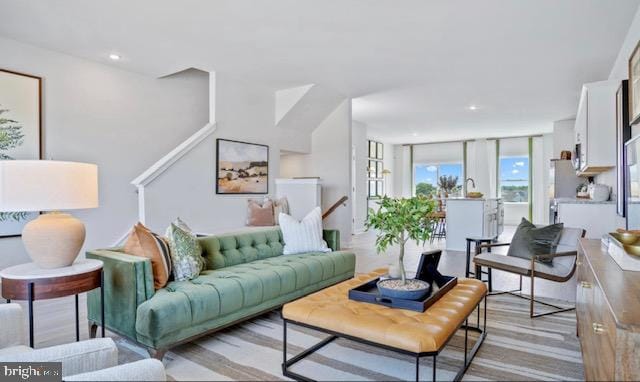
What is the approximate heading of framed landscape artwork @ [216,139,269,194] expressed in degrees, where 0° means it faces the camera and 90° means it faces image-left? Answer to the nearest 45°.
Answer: approximately 315°

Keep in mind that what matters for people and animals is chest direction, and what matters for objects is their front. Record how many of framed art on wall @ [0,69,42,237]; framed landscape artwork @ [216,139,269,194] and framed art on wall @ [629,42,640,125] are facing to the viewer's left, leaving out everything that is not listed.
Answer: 1

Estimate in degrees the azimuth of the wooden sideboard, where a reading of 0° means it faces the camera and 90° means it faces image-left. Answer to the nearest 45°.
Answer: approximately 90°

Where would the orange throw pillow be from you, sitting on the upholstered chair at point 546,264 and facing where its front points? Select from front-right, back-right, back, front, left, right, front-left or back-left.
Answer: front

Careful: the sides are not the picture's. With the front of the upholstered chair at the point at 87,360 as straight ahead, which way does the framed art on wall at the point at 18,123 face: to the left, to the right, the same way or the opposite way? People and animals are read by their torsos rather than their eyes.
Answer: to the right

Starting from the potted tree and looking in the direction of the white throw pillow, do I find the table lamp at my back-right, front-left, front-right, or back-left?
front-left

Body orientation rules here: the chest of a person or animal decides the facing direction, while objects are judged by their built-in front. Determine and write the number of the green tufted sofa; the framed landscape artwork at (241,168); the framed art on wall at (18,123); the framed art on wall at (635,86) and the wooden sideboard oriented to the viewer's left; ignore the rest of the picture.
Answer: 2

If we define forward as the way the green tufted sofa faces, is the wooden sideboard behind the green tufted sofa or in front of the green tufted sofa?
in front

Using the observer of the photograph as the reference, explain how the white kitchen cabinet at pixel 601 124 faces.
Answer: facing to the left of the viewer

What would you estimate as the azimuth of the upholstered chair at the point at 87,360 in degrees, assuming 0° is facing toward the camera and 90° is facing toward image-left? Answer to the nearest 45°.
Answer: approximately 225°

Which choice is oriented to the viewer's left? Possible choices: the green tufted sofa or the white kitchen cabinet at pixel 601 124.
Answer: the white kitchen cabinet

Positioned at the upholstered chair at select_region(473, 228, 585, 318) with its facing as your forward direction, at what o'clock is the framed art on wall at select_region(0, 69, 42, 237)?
The framed art on wall is roughly at 1 o'clock from the upholstered chair.

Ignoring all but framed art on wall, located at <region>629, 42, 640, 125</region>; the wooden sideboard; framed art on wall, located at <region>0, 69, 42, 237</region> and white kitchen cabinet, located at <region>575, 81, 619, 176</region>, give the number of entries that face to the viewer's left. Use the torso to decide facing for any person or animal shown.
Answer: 3

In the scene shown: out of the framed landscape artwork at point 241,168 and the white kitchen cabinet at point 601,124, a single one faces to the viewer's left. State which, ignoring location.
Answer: the white kitchen cabinet

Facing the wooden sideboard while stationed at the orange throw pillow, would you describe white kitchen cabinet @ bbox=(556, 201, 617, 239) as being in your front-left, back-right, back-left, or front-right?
front-left
